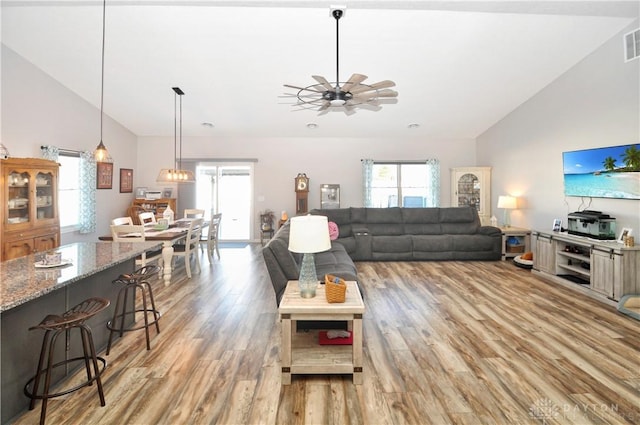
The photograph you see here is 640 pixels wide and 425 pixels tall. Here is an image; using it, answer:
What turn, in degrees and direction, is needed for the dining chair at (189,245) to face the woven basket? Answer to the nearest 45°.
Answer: approximately 135° to its left

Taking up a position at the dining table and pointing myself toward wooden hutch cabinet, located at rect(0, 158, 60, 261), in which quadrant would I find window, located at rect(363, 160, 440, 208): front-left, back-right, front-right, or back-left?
back-right

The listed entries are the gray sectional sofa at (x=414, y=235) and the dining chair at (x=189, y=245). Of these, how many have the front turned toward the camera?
1

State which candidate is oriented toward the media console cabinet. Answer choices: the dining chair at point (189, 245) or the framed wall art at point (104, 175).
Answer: the framed wall art

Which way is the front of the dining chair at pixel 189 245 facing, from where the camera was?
facing away from the viewer and to the left of the viewer

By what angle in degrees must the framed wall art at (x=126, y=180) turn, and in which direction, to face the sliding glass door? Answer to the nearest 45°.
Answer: approximately 45° to its left

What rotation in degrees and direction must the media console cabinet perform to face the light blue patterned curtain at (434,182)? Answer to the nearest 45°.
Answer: approximately 90° to its right

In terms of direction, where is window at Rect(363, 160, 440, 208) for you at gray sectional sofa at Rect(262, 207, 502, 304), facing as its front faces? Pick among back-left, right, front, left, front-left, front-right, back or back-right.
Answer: back

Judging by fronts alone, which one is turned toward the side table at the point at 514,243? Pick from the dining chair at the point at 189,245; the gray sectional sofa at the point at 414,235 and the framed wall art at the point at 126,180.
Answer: the framed wall art

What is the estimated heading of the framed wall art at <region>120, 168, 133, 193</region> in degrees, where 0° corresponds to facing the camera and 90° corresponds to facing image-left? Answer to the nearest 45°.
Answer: approximately 315°

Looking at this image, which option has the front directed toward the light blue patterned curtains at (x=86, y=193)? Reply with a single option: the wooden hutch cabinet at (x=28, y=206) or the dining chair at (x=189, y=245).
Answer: the dining chair

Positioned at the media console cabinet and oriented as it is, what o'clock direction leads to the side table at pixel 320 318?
The side table is roughly at 11 o'clock from the media console cabinet.
